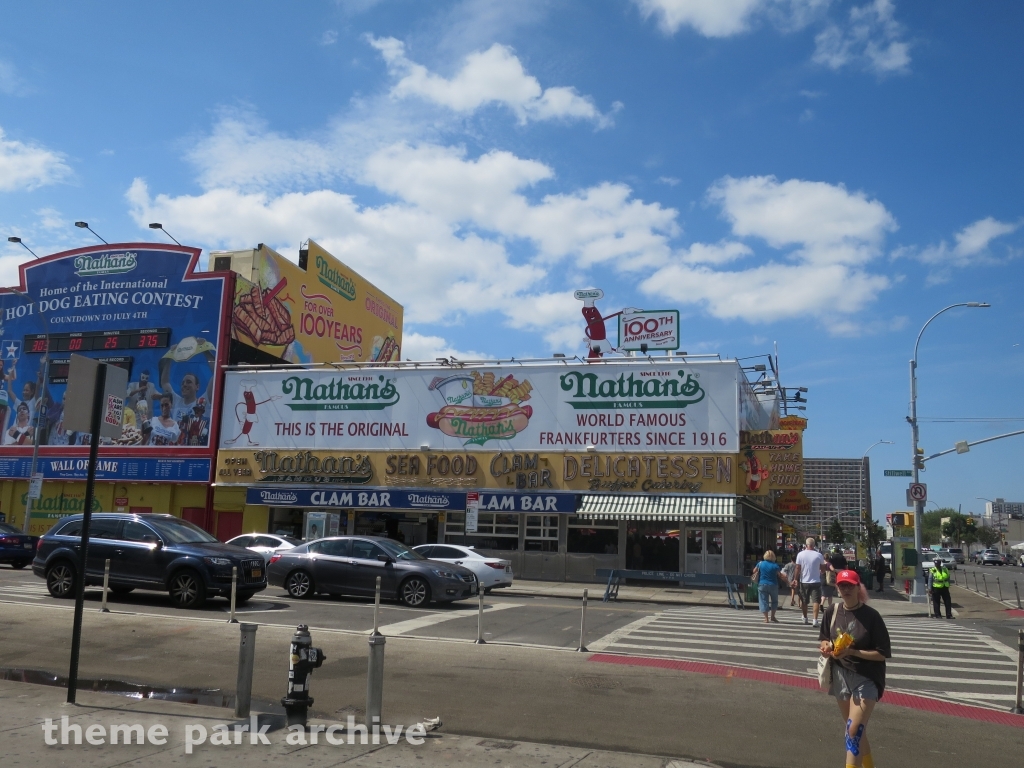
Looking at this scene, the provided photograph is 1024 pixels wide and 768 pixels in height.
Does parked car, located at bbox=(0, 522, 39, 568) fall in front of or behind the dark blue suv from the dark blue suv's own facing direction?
behind

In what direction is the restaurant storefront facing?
toward the camera

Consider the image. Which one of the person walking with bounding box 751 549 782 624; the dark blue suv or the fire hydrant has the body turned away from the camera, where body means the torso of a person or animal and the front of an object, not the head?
the person walking

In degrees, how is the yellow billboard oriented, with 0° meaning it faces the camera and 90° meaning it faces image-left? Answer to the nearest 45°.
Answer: approximately 315°

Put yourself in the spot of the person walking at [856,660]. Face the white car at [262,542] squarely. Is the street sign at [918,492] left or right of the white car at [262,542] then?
right

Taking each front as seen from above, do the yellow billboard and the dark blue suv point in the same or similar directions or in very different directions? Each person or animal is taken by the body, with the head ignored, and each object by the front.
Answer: same or similar directions

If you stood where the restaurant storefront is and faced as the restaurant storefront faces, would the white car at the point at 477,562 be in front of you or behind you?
in front

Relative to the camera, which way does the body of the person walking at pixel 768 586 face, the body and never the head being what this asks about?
away from the camera

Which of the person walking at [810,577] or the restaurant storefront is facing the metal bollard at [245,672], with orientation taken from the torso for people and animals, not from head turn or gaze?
the restaurant storefront

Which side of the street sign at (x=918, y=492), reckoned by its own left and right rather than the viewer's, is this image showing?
front

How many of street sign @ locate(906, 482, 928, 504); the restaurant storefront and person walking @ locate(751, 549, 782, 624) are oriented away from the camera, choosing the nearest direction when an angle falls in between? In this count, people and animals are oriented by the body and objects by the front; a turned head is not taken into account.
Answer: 1

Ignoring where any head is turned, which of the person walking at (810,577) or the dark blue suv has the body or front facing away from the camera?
the person walking

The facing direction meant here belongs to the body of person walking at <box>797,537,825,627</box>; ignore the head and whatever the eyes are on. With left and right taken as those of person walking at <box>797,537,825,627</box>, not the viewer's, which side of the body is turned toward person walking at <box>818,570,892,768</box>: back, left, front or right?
back

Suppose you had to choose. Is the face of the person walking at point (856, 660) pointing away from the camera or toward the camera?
toward the camera

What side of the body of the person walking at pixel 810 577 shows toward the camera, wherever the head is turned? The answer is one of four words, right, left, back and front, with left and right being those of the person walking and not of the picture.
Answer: back

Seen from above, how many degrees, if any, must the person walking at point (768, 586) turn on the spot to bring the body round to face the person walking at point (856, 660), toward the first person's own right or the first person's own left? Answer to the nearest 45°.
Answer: approximately 180°

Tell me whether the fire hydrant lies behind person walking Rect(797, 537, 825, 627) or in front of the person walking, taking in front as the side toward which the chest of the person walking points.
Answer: behind
